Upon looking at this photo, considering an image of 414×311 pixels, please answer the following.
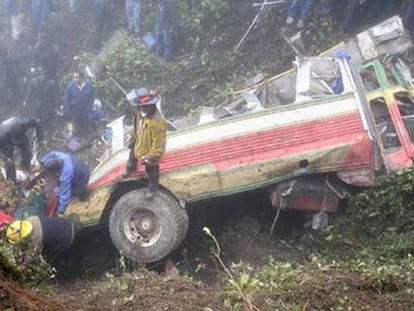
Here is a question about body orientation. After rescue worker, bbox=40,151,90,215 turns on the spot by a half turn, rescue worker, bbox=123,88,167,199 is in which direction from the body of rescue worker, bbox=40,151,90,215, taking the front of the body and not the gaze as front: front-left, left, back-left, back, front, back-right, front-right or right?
front-right

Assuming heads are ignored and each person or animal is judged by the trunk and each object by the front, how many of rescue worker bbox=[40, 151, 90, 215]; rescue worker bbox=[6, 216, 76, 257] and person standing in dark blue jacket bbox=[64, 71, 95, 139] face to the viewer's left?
2

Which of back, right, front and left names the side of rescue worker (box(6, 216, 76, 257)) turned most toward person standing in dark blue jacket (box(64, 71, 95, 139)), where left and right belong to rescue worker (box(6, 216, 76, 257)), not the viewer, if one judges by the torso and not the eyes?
right

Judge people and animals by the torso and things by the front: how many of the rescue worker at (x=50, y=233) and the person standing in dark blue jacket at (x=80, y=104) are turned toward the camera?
1

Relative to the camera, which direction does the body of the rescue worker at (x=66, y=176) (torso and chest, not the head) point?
to the viewer's left

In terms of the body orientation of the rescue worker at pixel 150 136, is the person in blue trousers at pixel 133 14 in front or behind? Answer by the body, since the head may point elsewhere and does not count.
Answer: behind

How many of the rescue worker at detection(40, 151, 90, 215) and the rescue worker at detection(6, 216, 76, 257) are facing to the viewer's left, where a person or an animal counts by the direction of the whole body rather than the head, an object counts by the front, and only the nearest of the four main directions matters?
2

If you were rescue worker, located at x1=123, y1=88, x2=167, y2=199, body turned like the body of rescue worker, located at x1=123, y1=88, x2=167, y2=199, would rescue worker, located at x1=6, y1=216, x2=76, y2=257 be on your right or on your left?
on your right

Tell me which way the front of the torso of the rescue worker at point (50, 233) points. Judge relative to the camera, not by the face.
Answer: to the viewer's left

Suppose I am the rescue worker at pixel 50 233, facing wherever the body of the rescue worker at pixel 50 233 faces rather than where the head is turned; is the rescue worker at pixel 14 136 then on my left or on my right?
on my right
